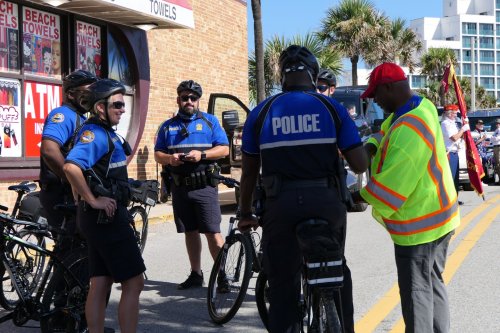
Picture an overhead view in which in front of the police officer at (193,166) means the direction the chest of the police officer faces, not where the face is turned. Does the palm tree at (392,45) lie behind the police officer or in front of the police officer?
behind

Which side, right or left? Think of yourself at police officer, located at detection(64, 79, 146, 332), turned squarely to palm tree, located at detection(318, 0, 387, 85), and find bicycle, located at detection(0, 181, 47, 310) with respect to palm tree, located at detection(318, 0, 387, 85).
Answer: left

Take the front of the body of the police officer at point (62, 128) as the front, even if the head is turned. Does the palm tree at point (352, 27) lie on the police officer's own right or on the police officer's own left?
on the police officer's own left

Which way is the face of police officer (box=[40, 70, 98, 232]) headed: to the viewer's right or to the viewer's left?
to the viewer's right

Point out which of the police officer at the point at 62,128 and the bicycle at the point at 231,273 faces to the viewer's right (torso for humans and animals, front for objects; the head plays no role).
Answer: the police officer

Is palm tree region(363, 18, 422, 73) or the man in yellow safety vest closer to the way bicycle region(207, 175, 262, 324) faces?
the man in yellow safety vest

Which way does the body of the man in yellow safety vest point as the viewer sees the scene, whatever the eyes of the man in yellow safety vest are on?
to the viewer's left

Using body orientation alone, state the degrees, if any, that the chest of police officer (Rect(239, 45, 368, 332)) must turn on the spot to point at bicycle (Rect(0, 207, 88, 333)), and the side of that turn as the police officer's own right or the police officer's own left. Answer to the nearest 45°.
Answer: approximately 45° to the police officer's own left

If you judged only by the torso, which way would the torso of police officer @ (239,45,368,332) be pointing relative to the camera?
away from the camera

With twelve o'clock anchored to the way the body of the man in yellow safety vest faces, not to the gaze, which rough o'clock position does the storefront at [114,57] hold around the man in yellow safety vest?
The storefront is roughly at 2 o'clock from the man in yellow safety vest.

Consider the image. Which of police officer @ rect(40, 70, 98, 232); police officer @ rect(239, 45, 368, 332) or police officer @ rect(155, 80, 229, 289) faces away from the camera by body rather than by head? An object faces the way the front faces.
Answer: police officer @ rect(239, 45, 368, 332)
